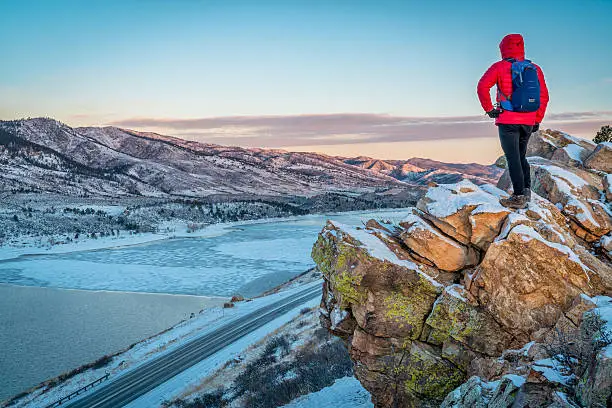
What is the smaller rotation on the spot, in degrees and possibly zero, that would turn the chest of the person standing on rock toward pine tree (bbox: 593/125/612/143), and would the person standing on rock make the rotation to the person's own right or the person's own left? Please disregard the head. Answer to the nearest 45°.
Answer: approximately 45° to the person's own right

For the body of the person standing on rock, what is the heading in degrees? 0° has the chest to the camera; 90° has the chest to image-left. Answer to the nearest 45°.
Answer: approximately 135°

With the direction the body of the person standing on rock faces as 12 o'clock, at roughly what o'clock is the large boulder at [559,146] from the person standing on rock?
The large boulder is roughly at 2 o'clock from the person standing on rock.
